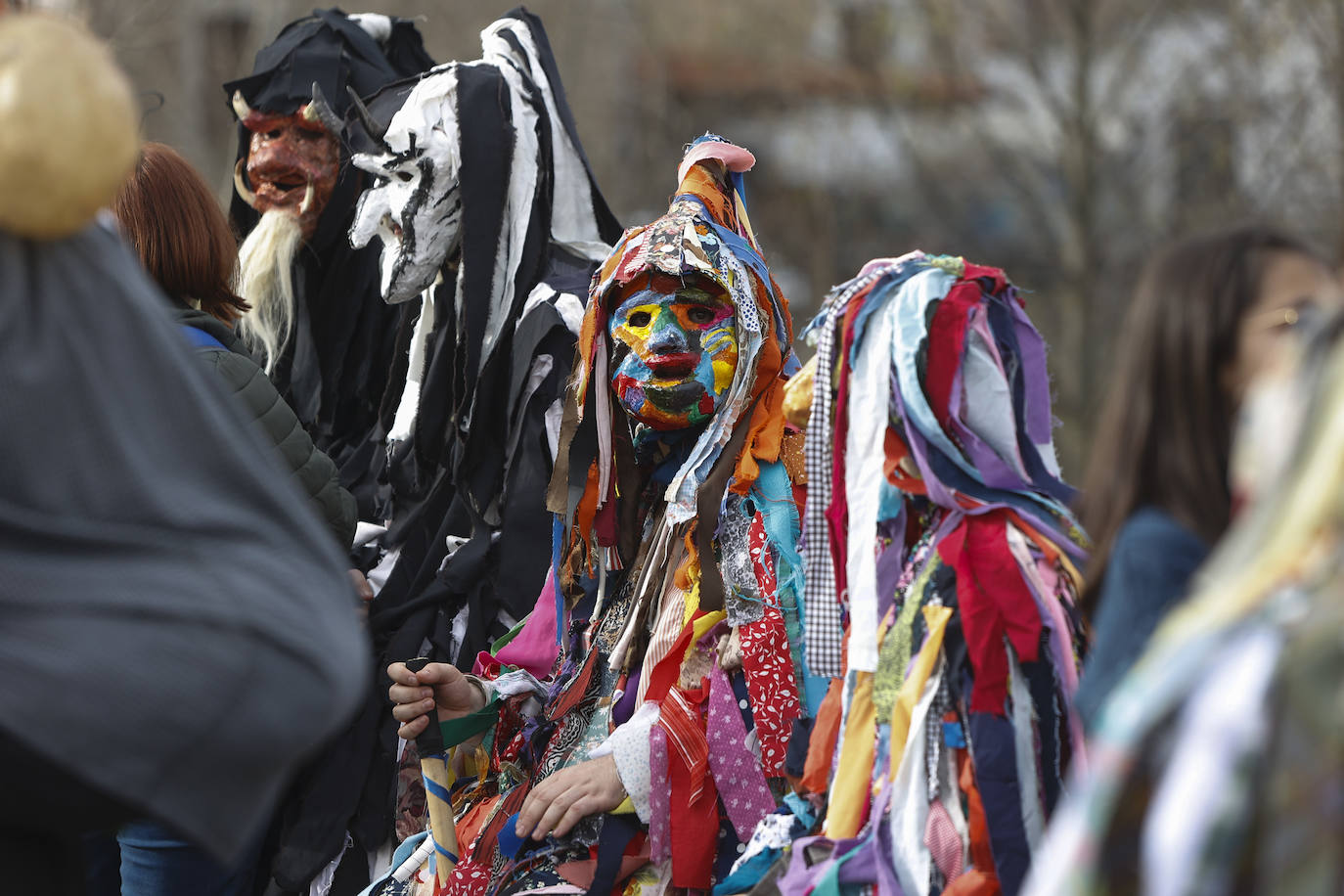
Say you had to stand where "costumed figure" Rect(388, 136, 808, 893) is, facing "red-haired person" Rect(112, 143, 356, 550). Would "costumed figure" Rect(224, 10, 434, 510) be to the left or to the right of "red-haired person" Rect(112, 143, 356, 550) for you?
right

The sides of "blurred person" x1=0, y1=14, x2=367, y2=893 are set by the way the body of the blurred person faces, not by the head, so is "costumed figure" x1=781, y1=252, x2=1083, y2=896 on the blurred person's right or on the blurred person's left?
on the blurred person's right

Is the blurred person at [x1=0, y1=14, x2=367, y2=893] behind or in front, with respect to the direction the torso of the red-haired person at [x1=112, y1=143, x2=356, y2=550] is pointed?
behind

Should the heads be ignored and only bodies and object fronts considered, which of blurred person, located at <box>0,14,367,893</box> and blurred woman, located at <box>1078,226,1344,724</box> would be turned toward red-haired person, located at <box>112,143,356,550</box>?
blurred person, located at <box>0,14,367,893</box>

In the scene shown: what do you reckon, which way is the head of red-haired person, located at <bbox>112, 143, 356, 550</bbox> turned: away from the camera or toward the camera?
away from the camera

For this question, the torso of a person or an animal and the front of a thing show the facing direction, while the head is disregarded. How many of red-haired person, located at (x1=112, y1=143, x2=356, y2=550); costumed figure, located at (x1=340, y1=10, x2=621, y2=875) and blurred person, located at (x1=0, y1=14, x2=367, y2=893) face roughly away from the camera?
2

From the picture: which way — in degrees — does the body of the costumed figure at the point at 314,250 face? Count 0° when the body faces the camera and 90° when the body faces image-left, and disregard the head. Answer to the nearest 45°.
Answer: approximately 45°

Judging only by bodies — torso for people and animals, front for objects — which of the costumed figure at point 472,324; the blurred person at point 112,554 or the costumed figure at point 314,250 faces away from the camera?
the blurred person

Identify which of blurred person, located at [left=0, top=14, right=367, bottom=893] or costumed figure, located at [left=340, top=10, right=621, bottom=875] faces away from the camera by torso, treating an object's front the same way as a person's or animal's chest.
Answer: the blurred person

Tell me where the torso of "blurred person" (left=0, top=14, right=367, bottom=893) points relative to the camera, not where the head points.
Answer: away from the camera

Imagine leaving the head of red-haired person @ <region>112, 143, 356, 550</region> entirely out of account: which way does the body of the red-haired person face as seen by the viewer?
away from the camera
